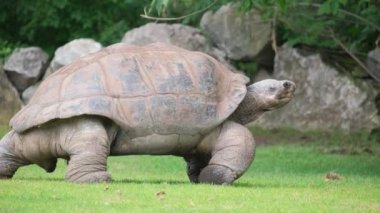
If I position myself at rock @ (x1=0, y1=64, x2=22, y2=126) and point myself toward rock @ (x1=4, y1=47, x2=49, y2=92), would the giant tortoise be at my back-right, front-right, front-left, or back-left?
back-right

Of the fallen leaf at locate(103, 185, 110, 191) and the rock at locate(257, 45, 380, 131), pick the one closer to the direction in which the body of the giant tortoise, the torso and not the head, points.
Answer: the rock

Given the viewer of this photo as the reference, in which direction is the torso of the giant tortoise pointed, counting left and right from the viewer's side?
facing to the right of the viewer
